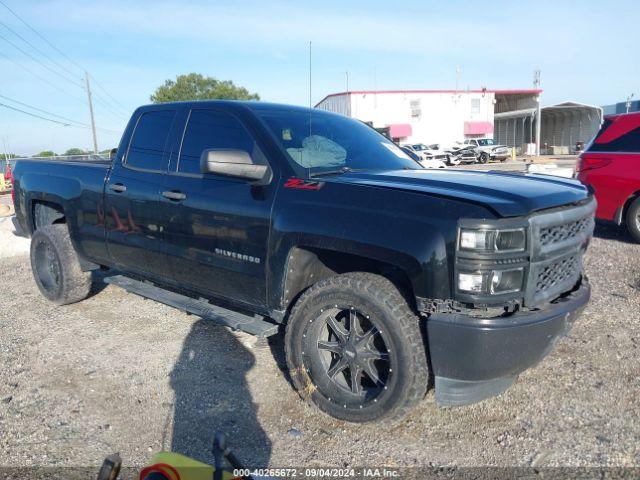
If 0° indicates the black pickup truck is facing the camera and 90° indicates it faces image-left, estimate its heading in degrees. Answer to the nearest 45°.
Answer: approximately 315°

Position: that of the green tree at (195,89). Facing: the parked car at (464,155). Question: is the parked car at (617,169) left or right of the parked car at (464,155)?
right

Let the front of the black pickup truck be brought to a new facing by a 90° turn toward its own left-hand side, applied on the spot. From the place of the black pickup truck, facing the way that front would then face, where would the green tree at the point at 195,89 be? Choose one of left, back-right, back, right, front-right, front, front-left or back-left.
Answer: front-left

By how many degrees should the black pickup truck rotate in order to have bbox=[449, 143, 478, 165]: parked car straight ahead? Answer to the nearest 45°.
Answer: approximately 135° to its left

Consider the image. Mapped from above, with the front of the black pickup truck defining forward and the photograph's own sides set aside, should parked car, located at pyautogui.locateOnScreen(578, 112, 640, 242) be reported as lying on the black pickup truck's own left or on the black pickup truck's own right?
on the black pickup truck's own left
